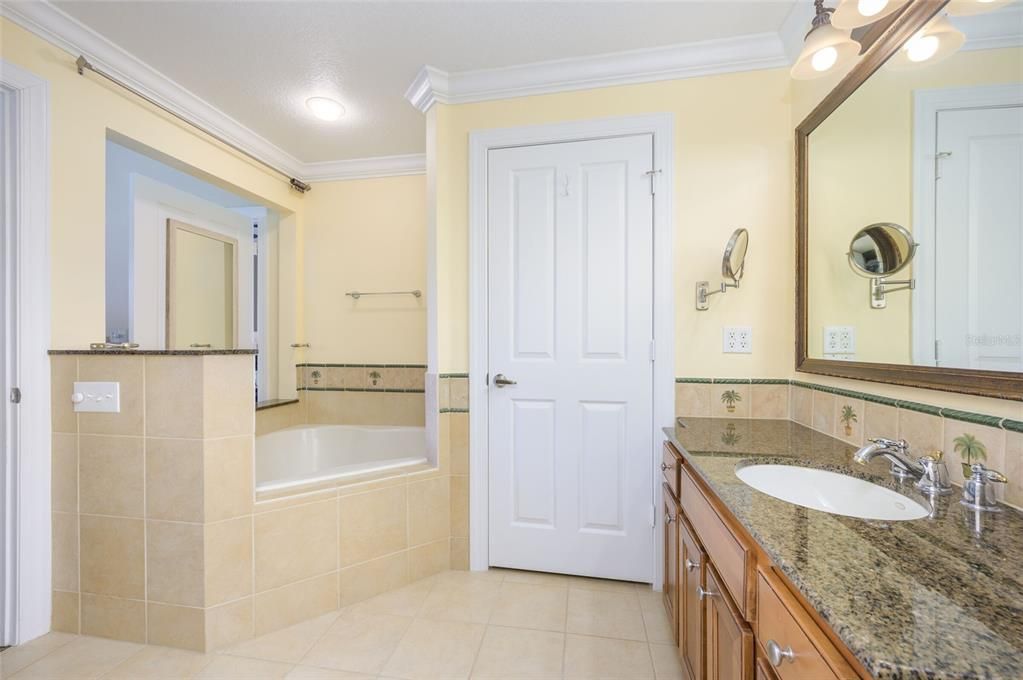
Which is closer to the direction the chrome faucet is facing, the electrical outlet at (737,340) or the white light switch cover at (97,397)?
the white light switch cover

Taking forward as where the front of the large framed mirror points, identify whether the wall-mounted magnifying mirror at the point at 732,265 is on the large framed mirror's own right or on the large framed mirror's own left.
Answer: on the large framed mirror's own right

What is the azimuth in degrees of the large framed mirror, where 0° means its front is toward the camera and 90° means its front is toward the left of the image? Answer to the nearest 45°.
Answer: approximately 45°

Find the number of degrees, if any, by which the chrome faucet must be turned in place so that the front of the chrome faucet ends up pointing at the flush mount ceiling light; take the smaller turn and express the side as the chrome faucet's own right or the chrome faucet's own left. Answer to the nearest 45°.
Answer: approximately 45° to the chrome faucet's own right

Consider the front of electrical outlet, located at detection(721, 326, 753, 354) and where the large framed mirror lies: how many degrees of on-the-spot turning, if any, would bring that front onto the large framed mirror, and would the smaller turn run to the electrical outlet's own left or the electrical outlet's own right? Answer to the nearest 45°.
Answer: approximately 45° to the electrical outlet's own left
